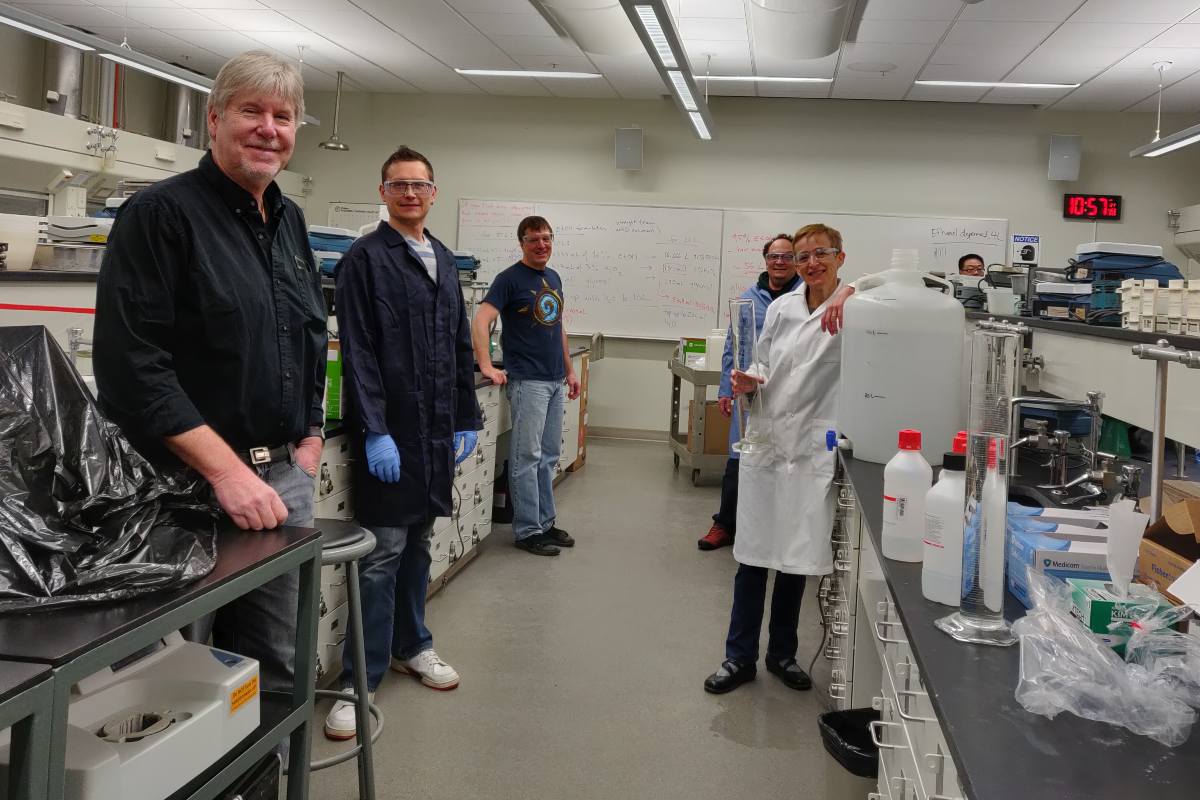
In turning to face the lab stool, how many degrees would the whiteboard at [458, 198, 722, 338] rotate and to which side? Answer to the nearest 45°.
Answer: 0° — it already faces it

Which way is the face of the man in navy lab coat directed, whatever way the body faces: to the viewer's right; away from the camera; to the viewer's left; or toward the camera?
toward the camera

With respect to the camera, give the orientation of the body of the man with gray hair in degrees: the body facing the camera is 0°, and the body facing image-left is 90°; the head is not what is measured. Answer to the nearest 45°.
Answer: approximately 315°

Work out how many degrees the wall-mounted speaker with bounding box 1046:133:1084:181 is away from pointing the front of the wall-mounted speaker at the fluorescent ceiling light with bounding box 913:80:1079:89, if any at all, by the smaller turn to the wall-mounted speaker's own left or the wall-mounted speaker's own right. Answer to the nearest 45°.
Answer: approximately 45° to the wall-mounted speaker's own right

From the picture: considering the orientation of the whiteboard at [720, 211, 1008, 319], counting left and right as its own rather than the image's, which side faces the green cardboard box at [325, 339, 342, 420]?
front

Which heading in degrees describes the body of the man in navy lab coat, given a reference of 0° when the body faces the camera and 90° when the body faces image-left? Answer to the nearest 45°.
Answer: approximately 315°

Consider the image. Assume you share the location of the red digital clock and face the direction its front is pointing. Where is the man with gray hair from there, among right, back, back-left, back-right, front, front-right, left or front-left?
front

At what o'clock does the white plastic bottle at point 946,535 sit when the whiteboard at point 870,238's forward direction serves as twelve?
The white plastic bottle is roughly at 12 o'clock from the whiteboard.

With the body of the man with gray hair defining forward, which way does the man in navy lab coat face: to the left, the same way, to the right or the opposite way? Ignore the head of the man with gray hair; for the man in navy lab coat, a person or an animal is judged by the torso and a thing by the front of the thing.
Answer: the same way

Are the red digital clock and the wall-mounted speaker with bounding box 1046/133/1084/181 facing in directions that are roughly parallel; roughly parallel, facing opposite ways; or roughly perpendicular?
roughly parallel

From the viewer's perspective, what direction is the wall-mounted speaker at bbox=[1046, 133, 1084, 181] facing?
toward the camera

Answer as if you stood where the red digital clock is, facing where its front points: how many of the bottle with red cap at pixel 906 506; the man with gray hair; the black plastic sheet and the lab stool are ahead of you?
4

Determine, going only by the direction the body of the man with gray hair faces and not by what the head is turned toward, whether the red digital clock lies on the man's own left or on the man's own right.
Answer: on the man's own left

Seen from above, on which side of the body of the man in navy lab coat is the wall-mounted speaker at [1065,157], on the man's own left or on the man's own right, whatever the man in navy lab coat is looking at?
on the man's own left
